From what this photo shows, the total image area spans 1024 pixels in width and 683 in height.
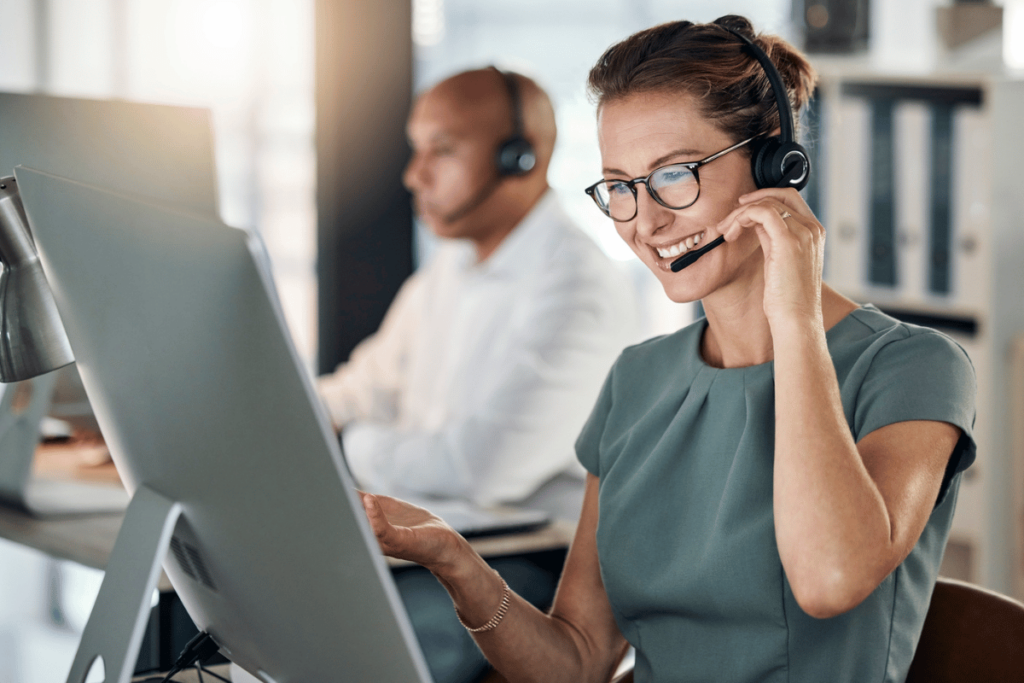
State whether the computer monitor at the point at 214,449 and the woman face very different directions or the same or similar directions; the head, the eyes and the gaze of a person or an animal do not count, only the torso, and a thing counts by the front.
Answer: very different directions

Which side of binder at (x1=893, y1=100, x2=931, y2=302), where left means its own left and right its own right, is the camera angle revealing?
front

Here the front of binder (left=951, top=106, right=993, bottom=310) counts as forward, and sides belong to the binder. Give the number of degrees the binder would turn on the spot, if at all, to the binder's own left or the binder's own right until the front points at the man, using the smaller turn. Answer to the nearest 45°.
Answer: approximately 45° to the binder's own right

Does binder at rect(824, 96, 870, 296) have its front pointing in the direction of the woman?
yes

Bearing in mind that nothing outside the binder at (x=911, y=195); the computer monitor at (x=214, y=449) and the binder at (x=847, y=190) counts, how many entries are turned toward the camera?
2

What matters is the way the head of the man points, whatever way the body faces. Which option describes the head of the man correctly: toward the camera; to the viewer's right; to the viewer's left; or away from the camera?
to the viewer's left

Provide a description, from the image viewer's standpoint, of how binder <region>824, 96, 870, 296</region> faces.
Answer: facing the viewer

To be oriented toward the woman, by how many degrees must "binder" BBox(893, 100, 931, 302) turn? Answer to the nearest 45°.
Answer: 0° — it already faces them

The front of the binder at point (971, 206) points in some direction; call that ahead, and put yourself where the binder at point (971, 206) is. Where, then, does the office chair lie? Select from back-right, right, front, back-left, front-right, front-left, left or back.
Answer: front

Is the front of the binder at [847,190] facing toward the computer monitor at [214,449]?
yes

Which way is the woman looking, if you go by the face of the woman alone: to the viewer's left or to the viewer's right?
to the viewer's left

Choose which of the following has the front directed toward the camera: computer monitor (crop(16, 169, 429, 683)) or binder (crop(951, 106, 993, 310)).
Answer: the binder

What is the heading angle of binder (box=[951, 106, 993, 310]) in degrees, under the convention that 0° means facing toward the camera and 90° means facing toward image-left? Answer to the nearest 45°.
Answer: approximately 0°

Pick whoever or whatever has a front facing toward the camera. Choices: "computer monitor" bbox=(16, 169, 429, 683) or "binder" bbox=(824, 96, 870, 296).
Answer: the binder

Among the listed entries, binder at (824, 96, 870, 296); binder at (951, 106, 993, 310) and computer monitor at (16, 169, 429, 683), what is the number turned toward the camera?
2

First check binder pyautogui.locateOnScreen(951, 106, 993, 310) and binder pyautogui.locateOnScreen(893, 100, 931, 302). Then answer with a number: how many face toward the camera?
2
